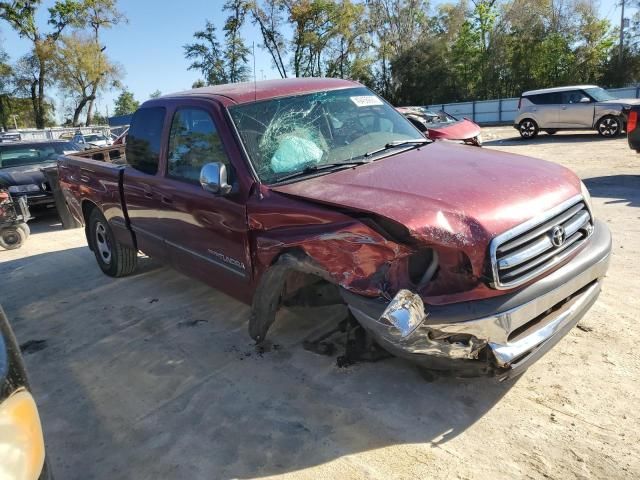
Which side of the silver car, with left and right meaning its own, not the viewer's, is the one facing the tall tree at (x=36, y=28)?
back

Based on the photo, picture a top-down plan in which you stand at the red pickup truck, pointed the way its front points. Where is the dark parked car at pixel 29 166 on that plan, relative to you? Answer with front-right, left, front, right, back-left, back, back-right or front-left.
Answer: back

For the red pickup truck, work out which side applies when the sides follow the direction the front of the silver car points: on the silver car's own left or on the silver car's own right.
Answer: on the silver car's own right

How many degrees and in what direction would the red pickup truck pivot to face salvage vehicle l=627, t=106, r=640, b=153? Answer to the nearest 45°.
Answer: approximately 90° to its left

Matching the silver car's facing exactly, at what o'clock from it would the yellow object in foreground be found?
The yellow object in foreground is roughly at 3 o'clock from the silver car.

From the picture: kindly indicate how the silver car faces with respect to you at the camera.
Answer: facing to the right of the viewer

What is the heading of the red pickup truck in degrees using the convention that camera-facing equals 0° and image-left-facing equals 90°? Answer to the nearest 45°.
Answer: approximately 315°

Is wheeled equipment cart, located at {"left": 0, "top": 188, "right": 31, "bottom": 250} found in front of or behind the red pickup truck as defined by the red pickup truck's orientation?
behind
